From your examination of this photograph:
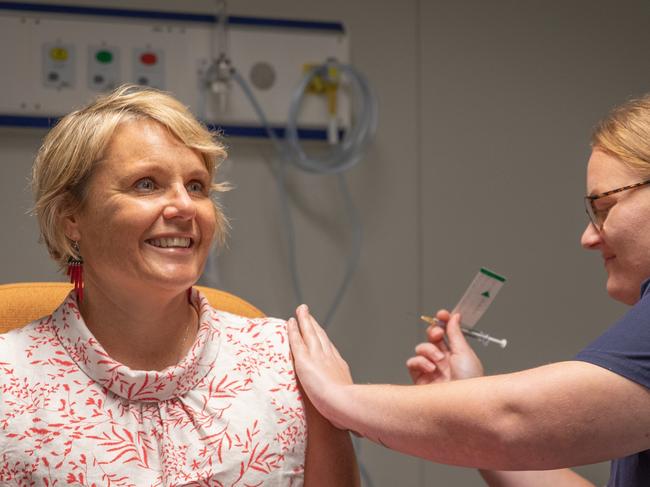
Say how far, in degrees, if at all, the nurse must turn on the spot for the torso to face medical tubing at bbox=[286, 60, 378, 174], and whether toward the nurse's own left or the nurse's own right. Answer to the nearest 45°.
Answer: approximately 90° to the nurse's own right

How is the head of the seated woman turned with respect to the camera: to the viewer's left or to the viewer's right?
to the viewer's right

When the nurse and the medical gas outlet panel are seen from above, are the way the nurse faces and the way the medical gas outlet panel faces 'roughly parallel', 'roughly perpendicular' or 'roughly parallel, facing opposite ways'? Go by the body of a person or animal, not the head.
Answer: roughly perpendicular

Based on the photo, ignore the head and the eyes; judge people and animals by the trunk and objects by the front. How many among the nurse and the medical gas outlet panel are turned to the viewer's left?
1

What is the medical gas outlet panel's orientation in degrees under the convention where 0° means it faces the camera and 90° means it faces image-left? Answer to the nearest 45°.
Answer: approximately 0°

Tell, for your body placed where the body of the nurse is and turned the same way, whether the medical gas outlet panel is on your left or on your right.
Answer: on your right

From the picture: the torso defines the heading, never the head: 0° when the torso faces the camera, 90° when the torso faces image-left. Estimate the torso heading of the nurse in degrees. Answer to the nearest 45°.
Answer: approximately 90°
